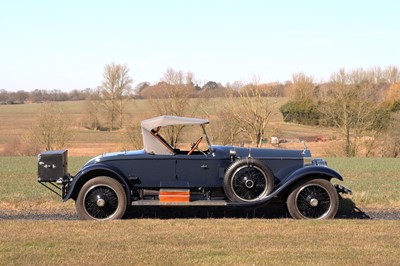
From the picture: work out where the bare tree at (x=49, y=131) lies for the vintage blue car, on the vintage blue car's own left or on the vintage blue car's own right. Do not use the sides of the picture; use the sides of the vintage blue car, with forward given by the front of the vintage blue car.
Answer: on the vintage blue car's own left

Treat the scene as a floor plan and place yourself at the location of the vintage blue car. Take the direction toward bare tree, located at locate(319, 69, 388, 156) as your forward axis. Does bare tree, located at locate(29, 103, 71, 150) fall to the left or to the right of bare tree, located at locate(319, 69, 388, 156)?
left

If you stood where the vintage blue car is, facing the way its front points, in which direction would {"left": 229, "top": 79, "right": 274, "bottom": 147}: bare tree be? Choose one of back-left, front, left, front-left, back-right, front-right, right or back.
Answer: left

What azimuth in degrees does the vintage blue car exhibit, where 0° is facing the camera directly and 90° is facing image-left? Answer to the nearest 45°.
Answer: approximately 270°

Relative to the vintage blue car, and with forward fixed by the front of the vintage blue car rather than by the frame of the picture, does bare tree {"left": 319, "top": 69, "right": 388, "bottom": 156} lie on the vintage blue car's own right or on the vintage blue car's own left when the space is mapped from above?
on the vintage blue car's own left

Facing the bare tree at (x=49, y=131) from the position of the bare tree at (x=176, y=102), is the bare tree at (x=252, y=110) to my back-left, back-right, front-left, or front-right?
back-left

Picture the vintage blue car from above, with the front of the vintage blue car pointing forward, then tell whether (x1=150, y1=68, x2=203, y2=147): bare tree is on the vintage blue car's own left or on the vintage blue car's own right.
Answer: on the vintage blue car's own left
